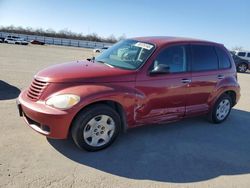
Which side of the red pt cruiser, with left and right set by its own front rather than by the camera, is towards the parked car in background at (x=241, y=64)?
back

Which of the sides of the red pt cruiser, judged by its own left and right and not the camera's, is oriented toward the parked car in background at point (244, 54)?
back
